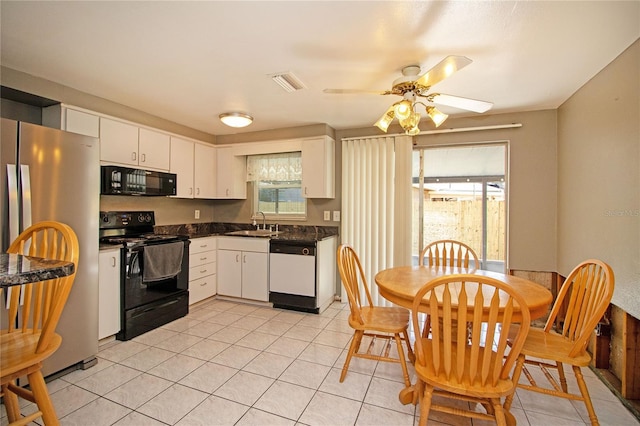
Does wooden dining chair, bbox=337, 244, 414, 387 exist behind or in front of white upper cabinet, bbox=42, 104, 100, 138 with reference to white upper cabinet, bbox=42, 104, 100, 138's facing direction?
in front

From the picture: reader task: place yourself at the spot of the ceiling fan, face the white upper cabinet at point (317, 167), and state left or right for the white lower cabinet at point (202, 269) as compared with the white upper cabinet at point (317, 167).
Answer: left

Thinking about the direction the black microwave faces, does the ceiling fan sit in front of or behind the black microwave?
in front

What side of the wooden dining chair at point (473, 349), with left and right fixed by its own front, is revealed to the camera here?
back

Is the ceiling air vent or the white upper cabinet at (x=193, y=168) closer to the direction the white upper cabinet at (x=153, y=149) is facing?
the ceiling air vent

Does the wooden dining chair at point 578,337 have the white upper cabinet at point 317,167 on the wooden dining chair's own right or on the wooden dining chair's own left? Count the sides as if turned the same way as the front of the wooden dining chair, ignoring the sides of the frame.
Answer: on the wooden dining chair's own right

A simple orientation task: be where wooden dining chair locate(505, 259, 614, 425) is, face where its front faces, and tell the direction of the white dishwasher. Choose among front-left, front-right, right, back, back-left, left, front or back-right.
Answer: front-right

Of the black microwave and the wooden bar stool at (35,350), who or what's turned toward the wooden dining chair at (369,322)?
the black microwave

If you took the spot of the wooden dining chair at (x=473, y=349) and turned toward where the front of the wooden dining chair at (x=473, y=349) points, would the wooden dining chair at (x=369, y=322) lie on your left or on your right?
on your left

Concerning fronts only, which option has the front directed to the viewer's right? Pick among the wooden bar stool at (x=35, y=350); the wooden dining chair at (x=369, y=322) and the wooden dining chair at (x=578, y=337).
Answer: the wooden dining chair at (x=369, y=322)

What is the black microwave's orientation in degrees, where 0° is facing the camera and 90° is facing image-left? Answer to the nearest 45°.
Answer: approximately 315°

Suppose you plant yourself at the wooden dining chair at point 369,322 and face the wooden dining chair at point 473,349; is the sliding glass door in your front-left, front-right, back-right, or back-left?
back-left

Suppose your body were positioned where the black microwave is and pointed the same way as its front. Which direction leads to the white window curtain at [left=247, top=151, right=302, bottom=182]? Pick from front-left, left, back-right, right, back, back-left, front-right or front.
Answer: front-left

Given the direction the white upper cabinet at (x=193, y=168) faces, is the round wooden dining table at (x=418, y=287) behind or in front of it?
in front

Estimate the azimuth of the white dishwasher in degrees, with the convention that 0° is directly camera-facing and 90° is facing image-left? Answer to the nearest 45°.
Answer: approximately 45°

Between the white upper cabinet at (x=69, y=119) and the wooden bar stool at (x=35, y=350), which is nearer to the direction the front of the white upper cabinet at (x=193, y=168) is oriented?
the wooden bar stool
